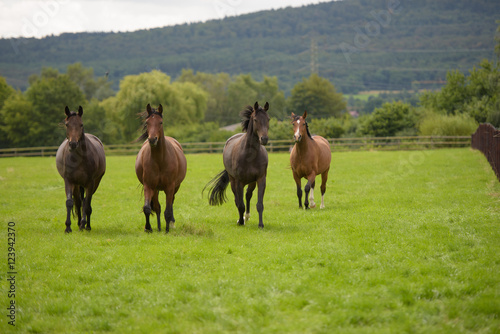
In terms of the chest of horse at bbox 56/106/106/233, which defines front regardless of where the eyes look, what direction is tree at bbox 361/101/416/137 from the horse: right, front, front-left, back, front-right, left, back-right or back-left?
back-left

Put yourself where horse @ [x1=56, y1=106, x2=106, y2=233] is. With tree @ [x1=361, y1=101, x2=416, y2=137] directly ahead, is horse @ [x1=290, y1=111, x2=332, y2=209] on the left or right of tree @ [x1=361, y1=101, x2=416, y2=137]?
right

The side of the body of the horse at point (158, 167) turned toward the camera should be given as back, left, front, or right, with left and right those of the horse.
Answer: front

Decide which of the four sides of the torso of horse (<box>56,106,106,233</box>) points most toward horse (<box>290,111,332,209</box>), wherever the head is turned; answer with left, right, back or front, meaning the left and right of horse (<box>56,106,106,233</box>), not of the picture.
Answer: left

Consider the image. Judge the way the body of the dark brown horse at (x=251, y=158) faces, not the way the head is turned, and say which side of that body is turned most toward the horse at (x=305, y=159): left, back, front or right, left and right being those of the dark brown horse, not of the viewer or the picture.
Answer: back

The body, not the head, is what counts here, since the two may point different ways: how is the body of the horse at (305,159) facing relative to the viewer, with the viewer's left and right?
facing the viewer and to the left of the viewer

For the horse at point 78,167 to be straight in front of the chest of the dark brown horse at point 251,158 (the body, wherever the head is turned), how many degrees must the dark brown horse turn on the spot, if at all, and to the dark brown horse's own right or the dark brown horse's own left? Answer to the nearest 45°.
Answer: approximately 135° to the dark brown horse's own right

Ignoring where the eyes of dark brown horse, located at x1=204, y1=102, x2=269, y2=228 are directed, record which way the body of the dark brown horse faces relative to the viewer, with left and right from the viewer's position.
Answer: facing the viewer and to the right of the viewer

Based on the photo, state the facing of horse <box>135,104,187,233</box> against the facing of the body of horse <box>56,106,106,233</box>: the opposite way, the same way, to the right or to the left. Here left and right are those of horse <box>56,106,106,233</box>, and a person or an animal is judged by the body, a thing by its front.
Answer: the same way

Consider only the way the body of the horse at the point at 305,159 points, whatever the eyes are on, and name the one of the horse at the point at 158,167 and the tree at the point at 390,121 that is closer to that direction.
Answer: the horse

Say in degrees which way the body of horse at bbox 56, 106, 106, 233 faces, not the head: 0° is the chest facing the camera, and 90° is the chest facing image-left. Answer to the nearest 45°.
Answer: approximately 0°

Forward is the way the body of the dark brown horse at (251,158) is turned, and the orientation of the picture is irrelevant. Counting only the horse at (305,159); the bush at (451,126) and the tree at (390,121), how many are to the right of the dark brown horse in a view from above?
0

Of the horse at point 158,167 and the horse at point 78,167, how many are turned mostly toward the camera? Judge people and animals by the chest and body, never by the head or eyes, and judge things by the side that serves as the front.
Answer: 2

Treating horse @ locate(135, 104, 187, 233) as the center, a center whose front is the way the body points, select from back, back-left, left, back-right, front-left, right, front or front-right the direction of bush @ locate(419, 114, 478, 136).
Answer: back-left
